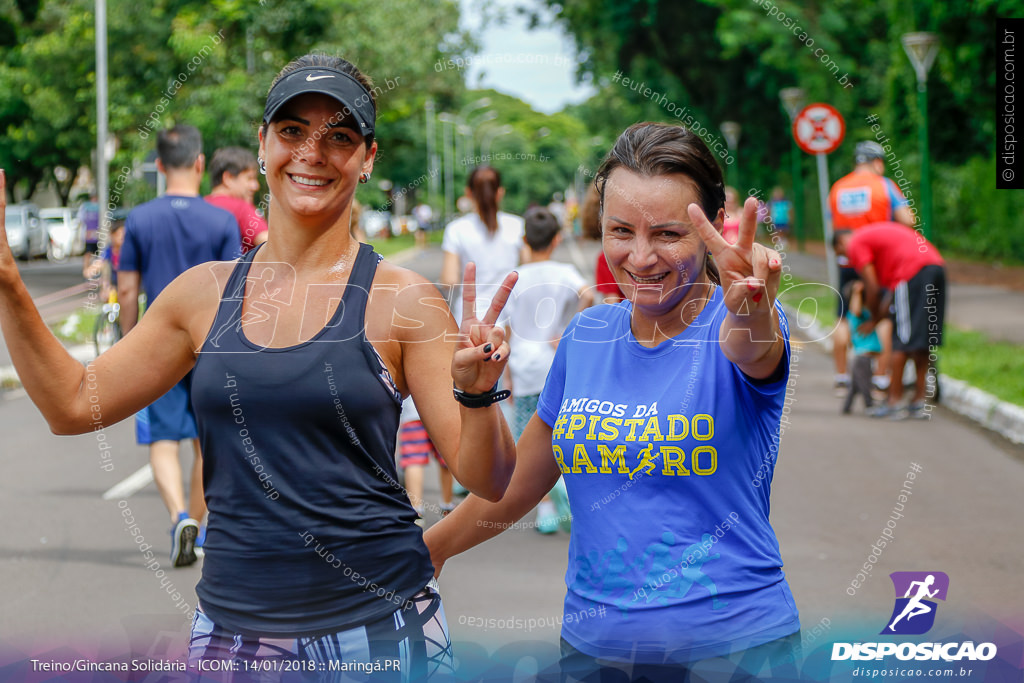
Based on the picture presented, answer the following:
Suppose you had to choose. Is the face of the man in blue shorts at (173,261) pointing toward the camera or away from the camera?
away from the camera

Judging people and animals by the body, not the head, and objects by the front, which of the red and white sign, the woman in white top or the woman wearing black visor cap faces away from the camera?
the woman in white top

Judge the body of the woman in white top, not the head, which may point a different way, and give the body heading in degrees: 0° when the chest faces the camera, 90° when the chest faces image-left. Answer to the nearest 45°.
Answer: approximately 180°

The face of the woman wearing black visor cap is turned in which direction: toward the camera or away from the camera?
toward the camera

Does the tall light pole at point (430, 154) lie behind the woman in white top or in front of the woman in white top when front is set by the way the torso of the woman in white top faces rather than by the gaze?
in front

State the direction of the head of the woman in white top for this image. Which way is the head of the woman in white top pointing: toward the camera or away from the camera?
away from the camera

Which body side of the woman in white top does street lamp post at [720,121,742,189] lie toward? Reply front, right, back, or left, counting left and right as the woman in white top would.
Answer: front

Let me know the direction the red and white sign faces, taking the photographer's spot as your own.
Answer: facing the viewer

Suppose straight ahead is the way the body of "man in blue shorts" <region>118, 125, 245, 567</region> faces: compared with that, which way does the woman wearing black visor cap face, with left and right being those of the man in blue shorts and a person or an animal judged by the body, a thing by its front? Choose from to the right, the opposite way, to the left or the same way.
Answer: the opposite way

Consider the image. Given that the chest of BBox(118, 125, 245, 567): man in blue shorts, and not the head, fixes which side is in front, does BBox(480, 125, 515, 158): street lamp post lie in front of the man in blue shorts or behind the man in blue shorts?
in front

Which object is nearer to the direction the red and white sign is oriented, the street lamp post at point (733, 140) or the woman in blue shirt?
the woman in blue shirt

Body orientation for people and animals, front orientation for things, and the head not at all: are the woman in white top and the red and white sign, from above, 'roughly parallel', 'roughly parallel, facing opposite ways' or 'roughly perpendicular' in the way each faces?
roughly parallel, facing opposite ways

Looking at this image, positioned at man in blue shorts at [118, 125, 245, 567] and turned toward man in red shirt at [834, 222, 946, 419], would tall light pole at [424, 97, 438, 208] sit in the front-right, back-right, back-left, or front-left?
front-left

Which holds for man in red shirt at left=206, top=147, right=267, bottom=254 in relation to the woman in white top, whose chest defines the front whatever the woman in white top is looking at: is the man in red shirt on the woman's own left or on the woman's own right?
on the woman's own left

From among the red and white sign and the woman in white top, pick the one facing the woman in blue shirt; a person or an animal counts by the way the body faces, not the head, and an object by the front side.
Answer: the red and white sign

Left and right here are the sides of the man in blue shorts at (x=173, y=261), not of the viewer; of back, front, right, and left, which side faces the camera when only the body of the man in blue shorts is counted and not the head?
back

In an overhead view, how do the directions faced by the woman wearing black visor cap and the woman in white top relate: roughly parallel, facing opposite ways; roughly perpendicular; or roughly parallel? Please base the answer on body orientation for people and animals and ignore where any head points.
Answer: roughly parallel, facing opposite ways

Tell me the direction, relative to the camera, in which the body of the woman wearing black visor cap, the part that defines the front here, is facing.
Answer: toward the camera

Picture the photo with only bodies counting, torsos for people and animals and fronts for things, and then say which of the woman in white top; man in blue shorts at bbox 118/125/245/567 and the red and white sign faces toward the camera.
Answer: the red and white sign

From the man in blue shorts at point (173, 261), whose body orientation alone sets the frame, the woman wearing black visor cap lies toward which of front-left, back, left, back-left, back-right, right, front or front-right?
back
